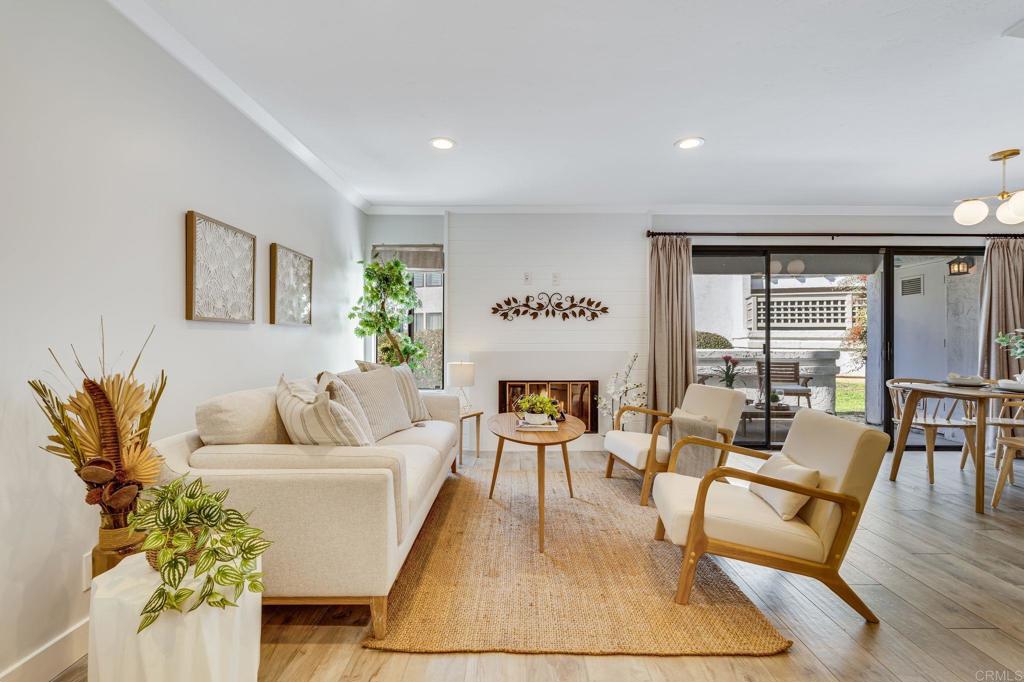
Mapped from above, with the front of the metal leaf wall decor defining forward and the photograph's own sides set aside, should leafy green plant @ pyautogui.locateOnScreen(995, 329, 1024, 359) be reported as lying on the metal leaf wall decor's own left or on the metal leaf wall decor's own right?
on the metal leaf wall decor's own left

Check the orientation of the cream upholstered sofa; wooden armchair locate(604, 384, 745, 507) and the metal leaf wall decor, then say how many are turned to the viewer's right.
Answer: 1

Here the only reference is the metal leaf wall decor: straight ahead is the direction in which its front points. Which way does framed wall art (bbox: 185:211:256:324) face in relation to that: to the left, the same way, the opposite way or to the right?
to the left

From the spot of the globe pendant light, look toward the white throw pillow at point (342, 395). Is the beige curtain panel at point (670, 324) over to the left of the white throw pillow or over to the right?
right

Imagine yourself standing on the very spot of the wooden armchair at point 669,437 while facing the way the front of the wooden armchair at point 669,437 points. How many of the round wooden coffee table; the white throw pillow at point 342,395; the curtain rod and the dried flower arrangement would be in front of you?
3

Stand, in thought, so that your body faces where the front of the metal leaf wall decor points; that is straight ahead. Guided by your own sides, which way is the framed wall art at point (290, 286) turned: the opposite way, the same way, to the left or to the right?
to the left

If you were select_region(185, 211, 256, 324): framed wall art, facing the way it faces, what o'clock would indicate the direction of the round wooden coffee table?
The round wooden coffee table is roughly at 11 o'clock from the framed wall art.

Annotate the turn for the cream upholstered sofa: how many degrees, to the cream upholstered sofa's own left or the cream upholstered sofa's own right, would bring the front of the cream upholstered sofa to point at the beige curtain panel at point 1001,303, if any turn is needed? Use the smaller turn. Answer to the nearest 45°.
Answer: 0° — it already faces it

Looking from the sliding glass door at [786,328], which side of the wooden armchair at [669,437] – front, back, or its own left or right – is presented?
back

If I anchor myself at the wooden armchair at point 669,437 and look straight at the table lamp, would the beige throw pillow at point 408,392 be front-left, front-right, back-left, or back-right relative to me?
front-left

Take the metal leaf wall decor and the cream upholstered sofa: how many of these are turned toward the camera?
1

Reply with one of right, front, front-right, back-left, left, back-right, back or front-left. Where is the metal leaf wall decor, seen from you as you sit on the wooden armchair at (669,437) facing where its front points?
right

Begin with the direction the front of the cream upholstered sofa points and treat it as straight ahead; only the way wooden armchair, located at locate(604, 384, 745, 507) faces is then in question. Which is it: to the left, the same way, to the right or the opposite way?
the opposite way

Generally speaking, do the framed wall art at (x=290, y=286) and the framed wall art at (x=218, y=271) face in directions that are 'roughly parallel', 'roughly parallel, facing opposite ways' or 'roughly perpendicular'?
roughly parallel

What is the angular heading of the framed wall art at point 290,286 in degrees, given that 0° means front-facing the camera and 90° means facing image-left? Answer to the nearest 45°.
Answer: approximately 315°

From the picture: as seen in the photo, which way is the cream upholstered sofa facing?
to the viewer's right

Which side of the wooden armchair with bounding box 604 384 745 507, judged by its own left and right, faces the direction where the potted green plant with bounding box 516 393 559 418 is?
front

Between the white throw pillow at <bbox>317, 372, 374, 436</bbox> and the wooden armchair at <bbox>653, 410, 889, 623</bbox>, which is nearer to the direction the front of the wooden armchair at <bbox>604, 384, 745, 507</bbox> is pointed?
the white throw pillow

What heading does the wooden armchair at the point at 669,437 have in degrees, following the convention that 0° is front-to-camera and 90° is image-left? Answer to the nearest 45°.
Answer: approximately 45°

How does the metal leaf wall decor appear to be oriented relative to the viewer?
toward the camera
